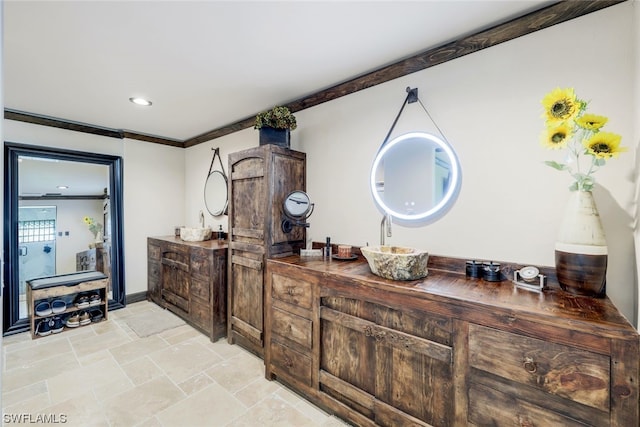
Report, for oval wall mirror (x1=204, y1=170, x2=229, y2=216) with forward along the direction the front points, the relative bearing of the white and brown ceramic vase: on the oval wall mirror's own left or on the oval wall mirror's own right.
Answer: on the oval wall mirror's own left

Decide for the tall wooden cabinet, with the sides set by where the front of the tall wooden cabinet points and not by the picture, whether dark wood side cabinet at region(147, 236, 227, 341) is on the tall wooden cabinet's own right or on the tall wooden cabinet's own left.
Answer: on the tall wooden cabinet's own right

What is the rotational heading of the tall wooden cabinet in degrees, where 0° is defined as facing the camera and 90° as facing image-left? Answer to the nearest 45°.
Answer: approximately 45°

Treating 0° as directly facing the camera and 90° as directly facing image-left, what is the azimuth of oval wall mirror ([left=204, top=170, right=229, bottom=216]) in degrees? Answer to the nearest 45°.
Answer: approximately 45°

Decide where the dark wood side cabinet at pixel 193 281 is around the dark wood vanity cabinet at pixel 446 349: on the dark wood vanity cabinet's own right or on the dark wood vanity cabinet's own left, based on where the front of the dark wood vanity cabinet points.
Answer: on the dark wood vanity cabinet's own right

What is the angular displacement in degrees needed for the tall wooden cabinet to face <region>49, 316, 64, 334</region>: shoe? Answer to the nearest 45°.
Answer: approximately 90° to its right

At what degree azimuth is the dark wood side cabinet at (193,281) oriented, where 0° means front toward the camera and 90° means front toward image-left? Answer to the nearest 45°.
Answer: approximately 45°

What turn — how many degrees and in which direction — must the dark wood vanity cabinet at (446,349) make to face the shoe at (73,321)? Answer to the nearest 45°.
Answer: approximately 45° to its right
